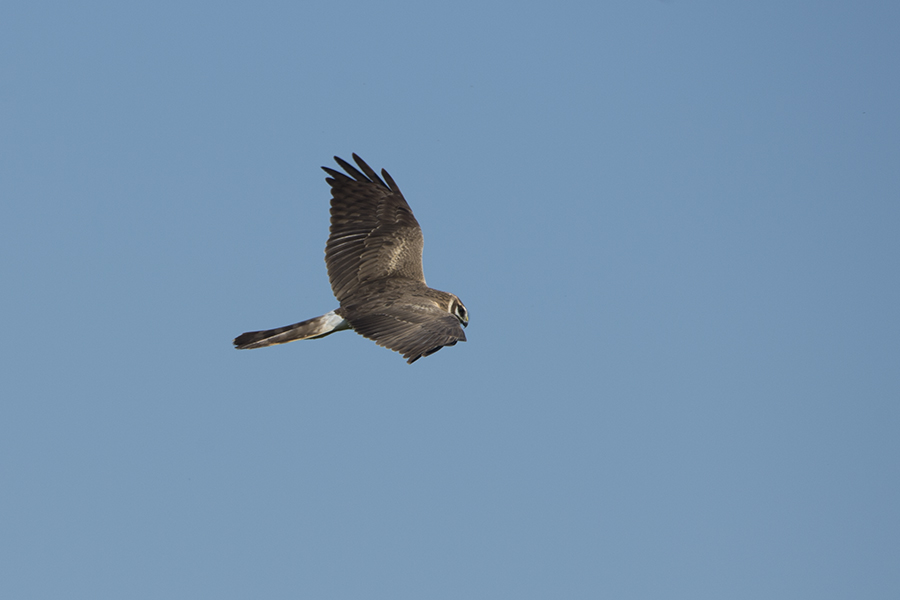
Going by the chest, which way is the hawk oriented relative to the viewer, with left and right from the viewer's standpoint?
facing to the right of the viewer
